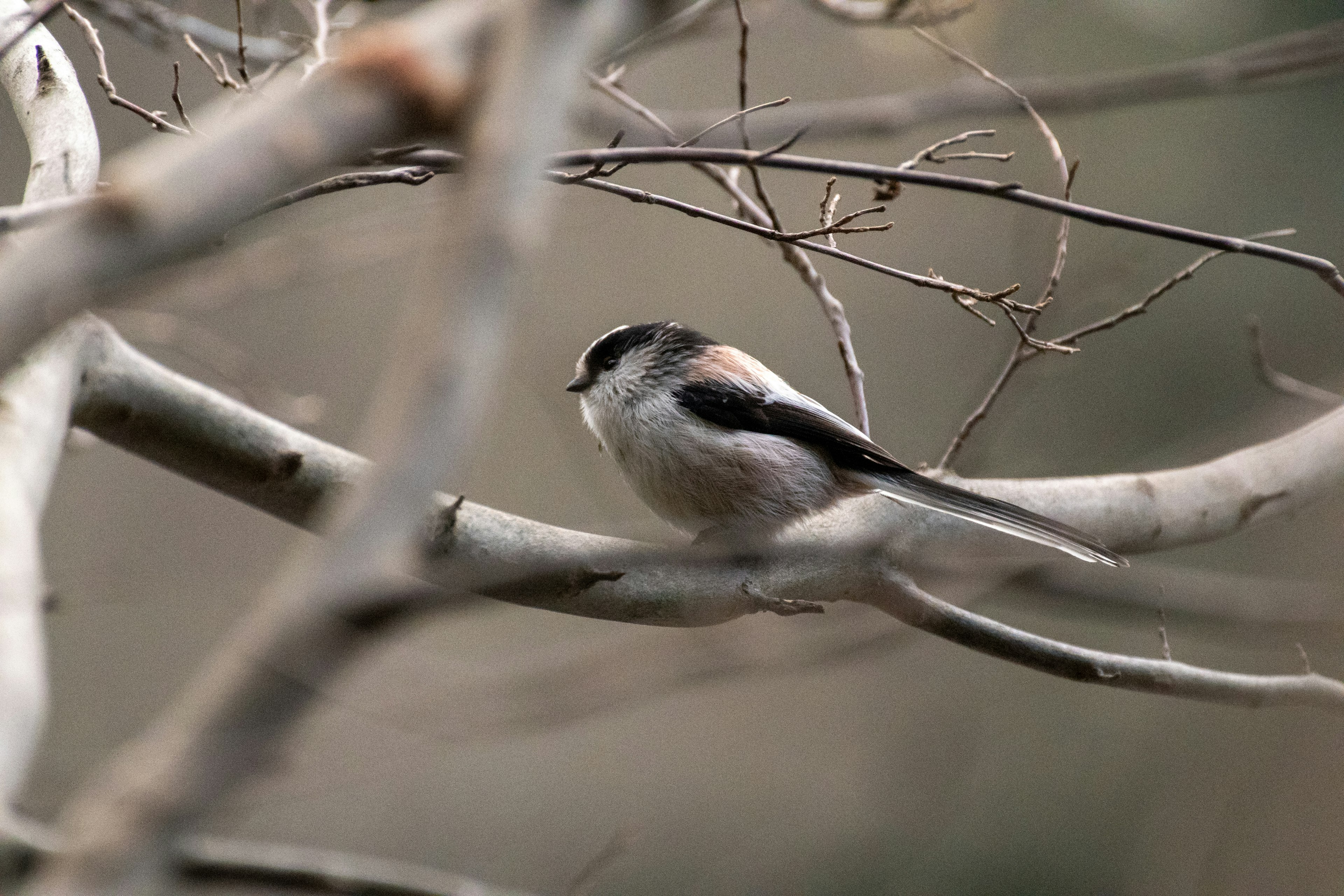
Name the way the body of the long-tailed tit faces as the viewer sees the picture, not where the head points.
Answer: to the viewer's left

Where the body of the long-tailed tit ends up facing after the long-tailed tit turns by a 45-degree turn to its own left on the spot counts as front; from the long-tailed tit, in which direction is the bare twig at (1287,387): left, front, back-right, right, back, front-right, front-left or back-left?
back-left

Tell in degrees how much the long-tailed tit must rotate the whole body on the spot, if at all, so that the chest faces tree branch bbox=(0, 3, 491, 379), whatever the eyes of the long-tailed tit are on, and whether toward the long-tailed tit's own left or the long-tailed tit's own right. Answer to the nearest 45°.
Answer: approximately 90° to the long-tailed tit's own left

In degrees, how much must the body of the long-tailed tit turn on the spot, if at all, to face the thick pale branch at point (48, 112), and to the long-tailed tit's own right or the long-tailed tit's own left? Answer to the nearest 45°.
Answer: approximately 45° to the long-tailed tit's own left

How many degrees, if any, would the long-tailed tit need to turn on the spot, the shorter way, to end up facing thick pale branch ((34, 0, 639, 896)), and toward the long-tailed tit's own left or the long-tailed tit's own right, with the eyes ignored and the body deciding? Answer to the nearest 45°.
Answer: approximately 90° to the long-tailed tit's own left

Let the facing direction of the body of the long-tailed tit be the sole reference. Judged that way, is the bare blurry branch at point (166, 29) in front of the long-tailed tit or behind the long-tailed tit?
in front

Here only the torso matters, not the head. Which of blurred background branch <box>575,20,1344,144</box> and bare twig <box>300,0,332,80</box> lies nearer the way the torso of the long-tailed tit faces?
the bare twig
